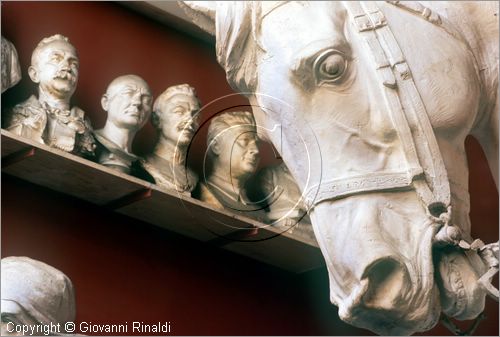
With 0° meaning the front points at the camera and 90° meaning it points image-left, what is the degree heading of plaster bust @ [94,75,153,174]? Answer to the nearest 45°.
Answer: approximately 315°

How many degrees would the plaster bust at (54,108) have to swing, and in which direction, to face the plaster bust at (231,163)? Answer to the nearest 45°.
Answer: approximately 45° to its left

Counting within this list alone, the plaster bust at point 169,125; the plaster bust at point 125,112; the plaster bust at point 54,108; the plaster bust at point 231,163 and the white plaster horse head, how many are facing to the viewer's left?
1

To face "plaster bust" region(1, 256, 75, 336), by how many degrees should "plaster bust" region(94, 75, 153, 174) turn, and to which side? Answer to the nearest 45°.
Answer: approximately 45° to its right

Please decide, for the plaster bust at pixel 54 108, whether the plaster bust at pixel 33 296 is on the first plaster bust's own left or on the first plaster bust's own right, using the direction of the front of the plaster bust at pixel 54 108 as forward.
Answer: on the first plaster bust's own right
